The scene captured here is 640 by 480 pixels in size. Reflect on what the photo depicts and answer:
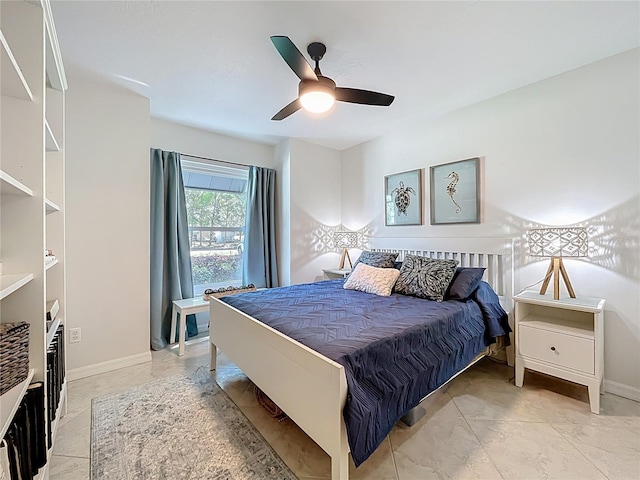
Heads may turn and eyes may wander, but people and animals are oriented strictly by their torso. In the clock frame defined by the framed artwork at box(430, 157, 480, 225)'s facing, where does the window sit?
The window is roughly at 1 o'clock from the framed artwork.

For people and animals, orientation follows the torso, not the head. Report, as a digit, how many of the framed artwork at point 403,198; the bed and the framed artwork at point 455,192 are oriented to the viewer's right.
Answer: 0

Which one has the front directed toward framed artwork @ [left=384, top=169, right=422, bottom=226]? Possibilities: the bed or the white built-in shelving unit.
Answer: the white built-in shelving unit

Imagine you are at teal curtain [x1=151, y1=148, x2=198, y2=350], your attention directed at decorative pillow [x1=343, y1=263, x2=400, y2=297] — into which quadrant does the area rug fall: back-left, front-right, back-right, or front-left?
front-right

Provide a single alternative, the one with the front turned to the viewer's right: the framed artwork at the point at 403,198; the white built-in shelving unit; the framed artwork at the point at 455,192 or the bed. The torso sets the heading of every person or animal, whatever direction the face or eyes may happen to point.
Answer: the white built-in shelving unit

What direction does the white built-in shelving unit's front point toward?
to the viewer's right

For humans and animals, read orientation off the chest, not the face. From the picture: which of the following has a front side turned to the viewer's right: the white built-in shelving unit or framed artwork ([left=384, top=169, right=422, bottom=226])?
the white built-in shelving unit

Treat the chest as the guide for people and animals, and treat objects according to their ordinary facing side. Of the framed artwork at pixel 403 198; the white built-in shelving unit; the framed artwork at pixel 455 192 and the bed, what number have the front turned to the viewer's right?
1

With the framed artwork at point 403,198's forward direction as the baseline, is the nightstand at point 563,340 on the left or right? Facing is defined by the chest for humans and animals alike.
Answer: on its left

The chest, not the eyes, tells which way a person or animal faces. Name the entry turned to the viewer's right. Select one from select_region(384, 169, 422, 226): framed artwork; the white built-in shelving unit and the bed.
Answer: the white built-in shelving unit

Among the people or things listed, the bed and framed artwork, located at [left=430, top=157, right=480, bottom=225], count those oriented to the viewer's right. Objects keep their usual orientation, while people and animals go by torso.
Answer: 0

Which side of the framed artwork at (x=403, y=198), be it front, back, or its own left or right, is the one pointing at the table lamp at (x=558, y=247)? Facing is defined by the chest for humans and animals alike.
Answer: left

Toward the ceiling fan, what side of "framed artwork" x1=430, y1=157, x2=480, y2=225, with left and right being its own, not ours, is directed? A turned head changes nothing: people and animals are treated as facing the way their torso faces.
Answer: front

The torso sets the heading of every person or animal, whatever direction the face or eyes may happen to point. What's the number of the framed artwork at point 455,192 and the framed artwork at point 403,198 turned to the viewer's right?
0

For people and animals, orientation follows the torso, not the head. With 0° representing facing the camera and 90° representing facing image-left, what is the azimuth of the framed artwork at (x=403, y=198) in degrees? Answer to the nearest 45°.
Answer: approximately 45°

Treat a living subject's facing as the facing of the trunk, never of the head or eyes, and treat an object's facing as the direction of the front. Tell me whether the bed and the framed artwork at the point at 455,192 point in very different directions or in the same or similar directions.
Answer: same or similar directions
